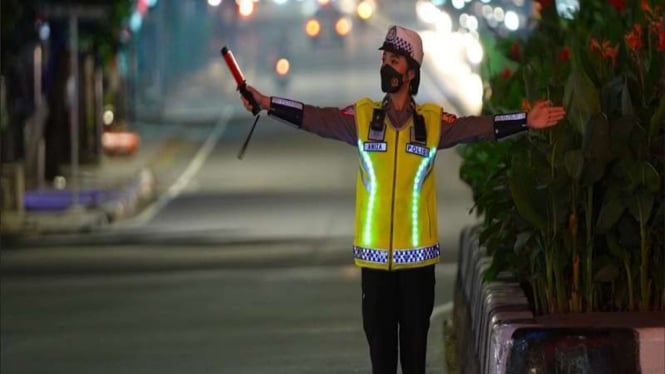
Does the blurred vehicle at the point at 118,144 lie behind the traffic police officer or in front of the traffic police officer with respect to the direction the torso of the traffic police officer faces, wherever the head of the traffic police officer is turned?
behind

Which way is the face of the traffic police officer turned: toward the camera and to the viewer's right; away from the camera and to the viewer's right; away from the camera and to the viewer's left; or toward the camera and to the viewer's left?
toward the camera and to the viewer's left

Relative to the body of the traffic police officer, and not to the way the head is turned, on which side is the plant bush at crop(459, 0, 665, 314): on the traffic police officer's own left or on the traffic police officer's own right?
on the traffic police officer's own left

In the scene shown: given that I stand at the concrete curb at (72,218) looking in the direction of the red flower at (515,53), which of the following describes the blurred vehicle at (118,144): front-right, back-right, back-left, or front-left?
back-left

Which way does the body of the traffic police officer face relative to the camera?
toward the camera
